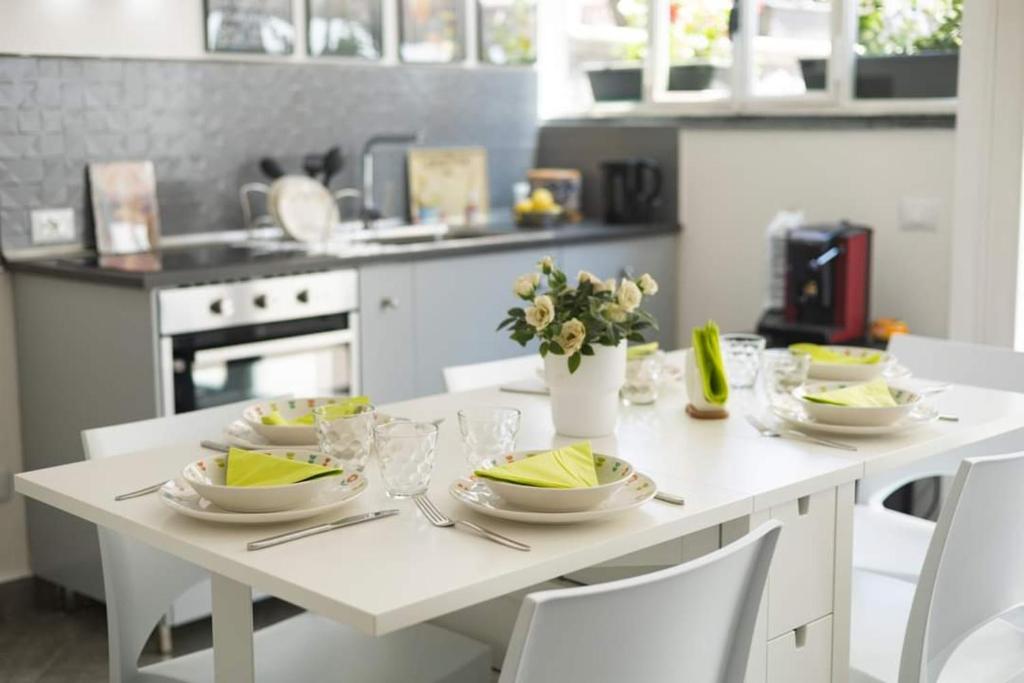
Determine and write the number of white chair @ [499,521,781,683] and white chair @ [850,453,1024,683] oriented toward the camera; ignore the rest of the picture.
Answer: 0

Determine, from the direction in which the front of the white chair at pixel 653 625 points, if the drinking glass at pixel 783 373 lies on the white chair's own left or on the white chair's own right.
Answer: on the white chair's own right

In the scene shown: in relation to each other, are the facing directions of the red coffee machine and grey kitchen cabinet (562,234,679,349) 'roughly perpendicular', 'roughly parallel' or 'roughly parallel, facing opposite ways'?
roughly perpendicular

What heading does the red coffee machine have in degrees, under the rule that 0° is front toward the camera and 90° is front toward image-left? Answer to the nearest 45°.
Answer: approximately 45°

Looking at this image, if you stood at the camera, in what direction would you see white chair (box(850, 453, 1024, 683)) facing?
facing away from the viewer and to the left of the viewer

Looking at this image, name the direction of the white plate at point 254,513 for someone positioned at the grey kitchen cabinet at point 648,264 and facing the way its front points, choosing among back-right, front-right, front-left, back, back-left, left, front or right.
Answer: front-right

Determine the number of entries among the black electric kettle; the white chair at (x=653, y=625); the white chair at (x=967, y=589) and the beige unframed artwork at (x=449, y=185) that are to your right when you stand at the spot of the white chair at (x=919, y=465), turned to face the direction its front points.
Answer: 2

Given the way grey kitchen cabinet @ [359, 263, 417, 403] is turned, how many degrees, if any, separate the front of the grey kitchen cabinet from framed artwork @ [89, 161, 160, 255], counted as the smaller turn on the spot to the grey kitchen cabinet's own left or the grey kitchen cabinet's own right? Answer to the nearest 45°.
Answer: approximately 135° to the grey kitchen cabinet's own right

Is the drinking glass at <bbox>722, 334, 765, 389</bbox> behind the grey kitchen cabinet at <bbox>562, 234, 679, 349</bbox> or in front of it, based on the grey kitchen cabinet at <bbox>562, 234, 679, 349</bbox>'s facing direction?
in front

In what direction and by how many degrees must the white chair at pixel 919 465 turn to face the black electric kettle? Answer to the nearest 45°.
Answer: approximately 90° to its right

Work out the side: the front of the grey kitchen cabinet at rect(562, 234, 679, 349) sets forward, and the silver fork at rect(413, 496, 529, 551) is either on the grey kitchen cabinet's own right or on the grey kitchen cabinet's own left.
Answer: on the grey kitchen cabinet's own right
